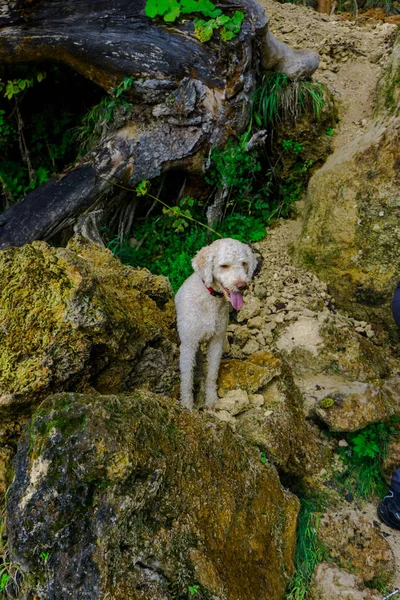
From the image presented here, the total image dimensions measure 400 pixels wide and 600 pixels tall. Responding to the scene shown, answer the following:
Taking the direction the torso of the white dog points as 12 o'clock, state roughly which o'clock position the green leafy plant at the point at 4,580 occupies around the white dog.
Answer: The green leafy plant is roughly at 1 o'clock from the white dog.

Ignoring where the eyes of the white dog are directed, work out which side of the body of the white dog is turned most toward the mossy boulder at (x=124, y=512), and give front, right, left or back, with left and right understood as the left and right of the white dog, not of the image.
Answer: front

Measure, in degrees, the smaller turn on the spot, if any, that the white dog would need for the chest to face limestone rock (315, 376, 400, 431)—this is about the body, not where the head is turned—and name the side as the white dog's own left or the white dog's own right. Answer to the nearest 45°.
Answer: approximately 90° to the white dog's own left

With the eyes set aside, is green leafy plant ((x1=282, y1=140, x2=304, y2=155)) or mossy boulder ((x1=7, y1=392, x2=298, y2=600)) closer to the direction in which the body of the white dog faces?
the mossy boulder

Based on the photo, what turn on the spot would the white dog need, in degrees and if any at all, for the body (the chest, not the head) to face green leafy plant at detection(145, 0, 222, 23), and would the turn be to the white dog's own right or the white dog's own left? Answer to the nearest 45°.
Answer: approximately 180°

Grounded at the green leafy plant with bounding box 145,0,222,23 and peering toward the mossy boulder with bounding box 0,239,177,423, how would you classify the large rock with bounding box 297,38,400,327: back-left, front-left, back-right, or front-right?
front-left

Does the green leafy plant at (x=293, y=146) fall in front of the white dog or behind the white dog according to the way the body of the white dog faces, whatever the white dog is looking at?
behind

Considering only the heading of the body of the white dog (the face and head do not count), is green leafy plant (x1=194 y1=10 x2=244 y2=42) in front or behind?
behind

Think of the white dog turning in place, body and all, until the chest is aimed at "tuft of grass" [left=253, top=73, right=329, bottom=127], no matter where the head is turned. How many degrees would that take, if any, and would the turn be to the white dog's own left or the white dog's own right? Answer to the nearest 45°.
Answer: approximately 180°

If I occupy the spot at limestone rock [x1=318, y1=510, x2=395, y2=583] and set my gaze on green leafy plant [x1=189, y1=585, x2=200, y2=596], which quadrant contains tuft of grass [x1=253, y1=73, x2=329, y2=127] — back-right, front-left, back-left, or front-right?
back-right

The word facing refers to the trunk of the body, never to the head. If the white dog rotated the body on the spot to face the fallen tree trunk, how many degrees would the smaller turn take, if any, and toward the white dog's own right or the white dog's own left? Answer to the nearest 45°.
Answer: approximately 180°

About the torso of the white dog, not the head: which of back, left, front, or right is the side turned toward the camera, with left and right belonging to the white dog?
front

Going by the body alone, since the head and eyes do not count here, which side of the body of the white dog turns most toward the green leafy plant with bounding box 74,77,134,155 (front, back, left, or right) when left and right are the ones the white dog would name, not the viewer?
back

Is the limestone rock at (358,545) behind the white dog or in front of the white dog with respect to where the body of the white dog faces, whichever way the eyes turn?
in front
